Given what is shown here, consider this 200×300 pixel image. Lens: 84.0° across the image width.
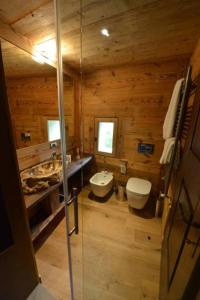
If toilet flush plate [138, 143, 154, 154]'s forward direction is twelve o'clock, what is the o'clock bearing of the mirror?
The mirror is roughly at 2 o'clock from the toilet flush plate.

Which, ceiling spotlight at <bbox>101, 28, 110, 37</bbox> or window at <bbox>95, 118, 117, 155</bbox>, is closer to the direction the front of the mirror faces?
the ceiling spotlight

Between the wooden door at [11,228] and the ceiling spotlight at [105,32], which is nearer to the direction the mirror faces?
the ceiling spotlight

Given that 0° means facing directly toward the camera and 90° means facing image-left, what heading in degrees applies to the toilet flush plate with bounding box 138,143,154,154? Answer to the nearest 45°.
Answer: approximately 0°

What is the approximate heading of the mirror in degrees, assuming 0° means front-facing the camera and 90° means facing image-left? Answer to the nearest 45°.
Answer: approximately 315°

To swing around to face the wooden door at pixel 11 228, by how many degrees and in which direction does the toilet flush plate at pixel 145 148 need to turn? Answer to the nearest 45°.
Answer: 0° — it already faces it

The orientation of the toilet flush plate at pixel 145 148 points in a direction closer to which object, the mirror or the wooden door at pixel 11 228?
the wooden door

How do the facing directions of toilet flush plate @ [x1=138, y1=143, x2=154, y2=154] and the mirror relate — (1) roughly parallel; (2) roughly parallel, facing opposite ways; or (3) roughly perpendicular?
roughly perpendicular
